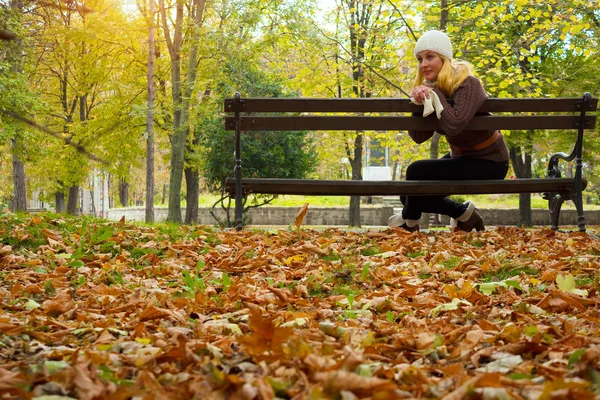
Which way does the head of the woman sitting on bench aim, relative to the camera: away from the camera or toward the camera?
toward the camera

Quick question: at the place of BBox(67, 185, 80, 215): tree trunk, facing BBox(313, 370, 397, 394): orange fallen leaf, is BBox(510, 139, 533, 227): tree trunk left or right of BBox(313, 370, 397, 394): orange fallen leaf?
left

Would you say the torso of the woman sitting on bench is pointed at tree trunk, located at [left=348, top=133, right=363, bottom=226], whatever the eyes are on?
no

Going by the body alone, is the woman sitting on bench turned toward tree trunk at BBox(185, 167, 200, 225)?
no

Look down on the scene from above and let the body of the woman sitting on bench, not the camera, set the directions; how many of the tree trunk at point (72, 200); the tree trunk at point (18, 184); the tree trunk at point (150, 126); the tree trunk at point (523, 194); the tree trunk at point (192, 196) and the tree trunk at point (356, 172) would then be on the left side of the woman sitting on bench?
0
